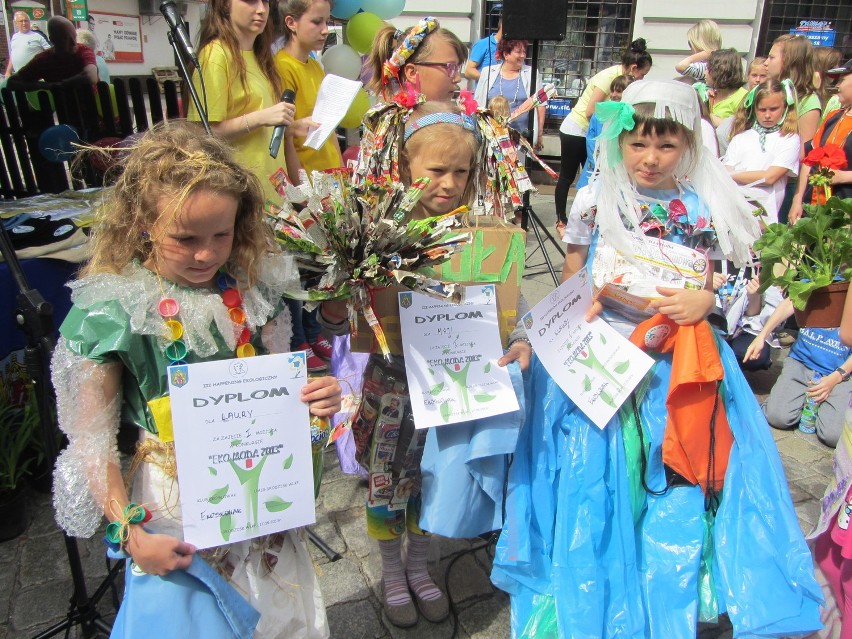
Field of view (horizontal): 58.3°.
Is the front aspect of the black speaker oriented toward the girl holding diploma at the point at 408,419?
yes

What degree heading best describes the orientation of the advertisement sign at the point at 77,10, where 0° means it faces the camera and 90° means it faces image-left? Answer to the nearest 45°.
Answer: approximately 0°

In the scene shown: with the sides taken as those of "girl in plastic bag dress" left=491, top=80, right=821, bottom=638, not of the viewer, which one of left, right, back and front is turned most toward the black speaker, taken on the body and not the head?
back

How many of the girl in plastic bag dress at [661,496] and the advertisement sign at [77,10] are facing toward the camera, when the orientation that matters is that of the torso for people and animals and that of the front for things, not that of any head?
2

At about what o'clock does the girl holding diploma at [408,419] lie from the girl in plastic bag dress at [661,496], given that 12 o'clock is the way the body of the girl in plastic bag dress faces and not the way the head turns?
The girl holding diploma is roughly at 3 o'clock from the girl in plastic bag dress.

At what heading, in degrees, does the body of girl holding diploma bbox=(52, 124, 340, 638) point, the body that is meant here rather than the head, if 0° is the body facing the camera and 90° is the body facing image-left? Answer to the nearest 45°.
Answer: approximately 315°

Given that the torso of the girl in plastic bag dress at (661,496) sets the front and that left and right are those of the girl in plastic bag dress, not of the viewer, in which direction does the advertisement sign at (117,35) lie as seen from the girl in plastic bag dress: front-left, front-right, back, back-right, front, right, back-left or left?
back-right

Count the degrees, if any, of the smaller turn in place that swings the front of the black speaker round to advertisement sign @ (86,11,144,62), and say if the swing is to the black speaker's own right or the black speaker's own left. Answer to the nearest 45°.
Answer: approximately 135° to the black speaker's own right
